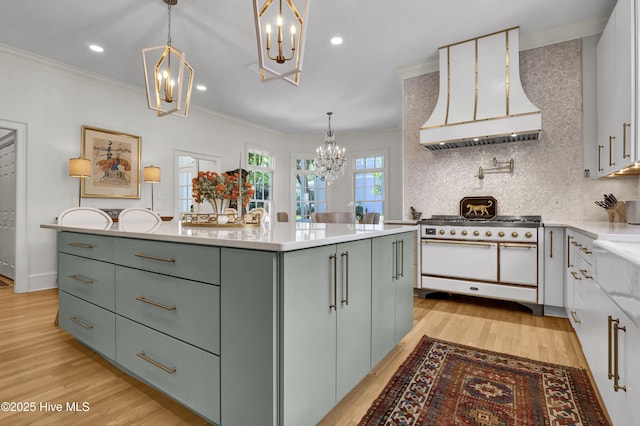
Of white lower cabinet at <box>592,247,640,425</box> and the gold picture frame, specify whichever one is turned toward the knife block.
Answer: the gold picture frame

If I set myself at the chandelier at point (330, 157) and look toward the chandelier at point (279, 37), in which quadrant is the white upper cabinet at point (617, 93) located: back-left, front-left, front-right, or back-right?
front-left

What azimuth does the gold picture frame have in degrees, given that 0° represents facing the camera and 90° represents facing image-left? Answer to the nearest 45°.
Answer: approximately 315°

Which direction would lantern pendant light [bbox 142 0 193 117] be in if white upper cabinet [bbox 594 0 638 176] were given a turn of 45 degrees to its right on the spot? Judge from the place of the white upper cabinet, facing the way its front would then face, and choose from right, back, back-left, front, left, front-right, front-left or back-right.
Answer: left

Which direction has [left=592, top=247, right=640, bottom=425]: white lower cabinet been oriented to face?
to the viewer's left

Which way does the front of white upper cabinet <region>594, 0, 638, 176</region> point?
to the viewer's left

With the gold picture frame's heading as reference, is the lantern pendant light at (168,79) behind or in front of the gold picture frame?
in front

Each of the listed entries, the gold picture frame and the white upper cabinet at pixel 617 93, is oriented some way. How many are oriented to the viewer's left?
1

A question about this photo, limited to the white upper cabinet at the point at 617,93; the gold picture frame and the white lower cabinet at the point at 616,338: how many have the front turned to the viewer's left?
2

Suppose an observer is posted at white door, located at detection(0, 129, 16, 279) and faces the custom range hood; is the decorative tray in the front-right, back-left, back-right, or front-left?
front-right

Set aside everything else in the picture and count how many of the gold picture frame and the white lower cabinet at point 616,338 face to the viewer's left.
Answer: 1

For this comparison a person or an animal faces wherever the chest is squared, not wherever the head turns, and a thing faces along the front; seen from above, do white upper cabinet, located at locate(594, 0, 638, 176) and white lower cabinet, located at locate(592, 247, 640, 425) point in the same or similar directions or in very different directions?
same or similar directions

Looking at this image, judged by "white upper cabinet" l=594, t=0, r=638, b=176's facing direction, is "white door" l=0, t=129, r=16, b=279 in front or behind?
in front
